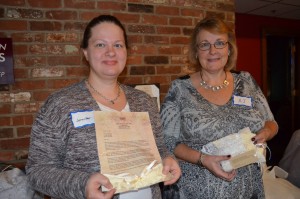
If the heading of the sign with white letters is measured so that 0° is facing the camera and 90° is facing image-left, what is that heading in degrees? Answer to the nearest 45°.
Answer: approximately 0°

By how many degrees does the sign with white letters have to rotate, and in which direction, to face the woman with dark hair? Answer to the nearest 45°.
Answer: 0° — it already faces them

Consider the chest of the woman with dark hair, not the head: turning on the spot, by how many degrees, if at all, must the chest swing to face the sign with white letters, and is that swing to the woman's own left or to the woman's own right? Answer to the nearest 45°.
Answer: approximately 180°

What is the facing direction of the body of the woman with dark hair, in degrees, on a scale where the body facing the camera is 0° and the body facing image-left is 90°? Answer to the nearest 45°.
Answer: approximately 315°
